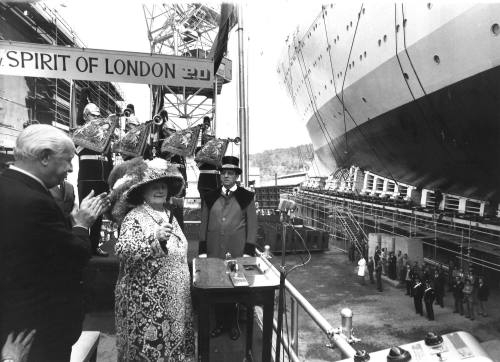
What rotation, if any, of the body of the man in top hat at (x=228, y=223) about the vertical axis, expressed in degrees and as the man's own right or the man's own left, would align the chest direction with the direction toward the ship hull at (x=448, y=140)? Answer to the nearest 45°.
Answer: approximately 135° to the man's own left

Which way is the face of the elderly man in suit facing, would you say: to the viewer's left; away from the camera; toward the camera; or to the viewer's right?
to the viewer's right

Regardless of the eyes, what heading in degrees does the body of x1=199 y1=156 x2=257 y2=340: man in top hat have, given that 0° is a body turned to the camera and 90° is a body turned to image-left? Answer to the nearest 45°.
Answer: approximately 0°

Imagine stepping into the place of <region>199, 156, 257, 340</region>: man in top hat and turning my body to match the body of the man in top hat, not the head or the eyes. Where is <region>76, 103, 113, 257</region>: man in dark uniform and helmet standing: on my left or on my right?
on my right
